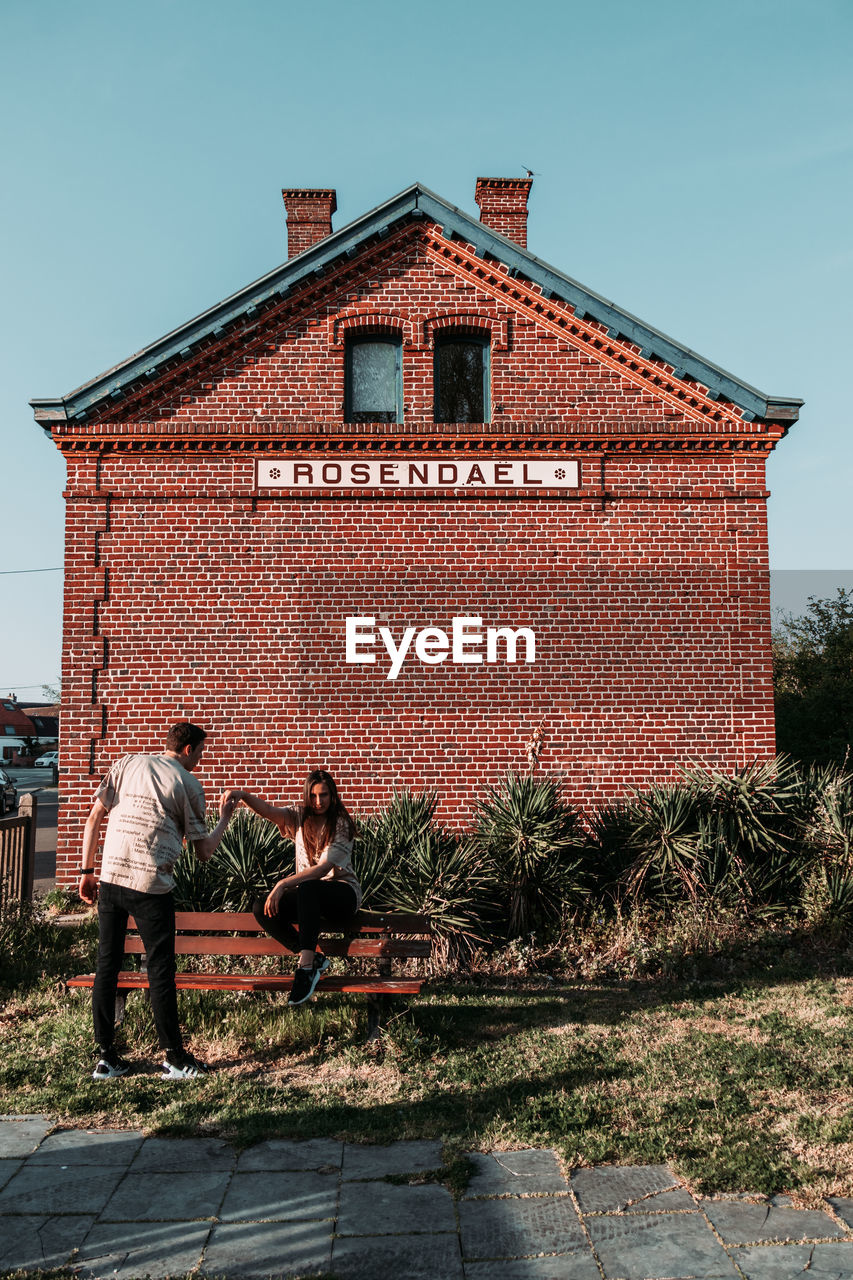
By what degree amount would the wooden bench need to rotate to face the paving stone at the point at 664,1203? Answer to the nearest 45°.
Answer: approximately 45° to its left

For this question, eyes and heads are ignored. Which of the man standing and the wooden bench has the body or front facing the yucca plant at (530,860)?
the man standing

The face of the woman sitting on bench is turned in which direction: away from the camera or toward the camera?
toward the camera

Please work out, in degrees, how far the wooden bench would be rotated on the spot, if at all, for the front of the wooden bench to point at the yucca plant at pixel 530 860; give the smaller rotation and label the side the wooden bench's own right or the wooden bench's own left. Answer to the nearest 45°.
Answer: approximately 135° to the wooden bench's own left

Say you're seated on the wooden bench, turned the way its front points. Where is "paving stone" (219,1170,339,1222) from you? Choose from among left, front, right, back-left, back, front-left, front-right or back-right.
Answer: front

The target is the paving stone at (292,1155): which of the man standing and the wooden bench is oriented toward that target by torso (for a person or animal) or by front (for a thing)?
the wooden bench

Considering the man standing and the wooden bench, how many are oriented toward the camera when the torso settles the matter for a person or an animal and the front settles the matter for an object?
1

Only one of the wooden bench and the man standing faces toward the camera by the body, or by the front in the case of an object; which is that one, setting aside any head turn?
the wooden bench

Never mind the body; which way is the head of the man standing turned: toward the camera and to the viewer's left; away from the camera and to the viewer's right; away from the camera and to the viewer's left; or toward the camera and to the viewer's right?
away from the camera and to the viewer's right

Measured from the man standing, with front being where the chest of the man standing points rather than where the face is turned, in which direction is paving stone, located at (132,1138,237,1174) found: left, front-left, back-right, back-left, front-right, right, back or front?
back-right

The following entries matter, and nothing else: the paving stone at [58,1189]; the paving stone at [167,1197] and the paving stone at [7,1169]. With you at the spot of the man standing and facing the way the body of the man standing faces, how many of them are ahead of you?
0

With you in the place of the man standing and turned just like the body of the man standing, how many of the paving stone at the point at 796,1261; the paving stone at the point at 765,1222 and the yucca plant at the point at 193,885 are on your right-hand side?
2

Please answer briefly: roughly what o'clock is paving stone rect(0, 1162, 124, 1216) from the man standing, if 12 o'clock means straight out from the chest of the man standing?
The paving stone is roughly at 5 o'clock from the man standing.

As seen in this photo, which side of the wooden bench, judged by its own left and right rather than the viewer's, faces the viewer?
front

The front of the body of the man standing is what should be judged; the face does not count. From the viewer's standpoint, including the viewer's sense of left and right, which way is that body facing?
facing away from the viewer and to the right of the viewer

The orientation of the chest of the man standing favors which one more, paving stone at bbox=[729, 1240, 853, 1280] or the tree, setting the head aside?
the tree

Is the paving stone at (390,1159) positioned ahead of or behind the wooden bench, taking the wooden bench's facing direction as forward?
ahead
